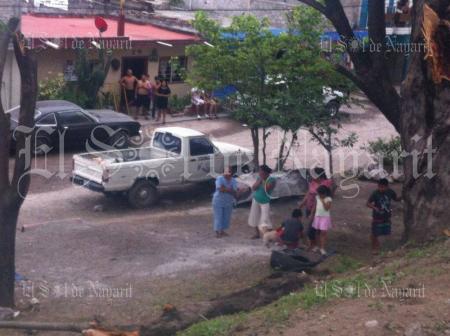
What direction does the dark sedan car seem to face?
to the viewer's right

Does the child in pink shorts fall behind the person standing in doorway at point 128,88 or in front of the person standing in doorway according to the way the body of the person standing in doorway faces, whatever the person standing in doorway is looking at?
in front

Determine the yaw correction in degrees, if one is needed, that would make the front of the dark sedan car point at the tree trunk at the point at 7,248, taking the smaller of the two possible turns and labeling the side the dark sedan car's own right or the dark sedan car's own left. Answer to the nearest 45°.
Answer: approximately 90° to the dark sedan car's own right

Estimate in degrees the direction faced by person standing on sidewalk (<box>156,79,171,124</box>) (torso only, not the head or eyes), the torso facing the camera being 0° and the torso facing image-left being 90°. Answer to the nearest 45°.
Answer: approximately 0°

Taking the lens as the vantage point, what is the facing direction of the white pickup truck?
facing away from the viewer and to the right of the viewer

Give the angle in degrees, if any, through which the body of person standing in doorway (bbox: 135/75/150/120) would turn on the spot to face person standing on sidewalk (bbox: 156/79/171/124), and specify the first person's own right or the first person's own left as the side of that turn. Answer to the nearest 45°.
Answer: approximately 45° to the first person's own left

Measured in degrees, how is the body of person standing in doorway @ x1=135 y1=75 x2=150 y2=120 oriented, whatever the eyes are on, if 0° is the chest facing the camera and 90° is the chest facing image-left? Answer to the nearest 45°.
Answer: approximately 0°

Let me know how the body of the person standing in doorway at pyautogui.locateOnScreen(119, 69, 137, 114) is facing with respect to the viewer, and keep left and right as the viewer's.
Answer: facing the viewer

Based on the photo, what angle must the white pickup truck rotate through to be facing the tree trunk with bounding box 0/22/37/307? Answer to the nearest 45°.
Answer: approximately 135° to its right

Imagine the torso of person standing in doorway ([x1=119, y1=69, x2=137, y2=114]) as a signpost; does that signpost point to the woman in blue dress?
yes

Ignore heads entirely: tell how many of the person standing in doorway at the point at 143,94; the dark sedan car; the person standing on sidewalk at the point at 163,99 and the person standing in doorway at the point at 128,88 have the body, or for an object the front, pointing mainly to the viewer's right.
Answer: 1
